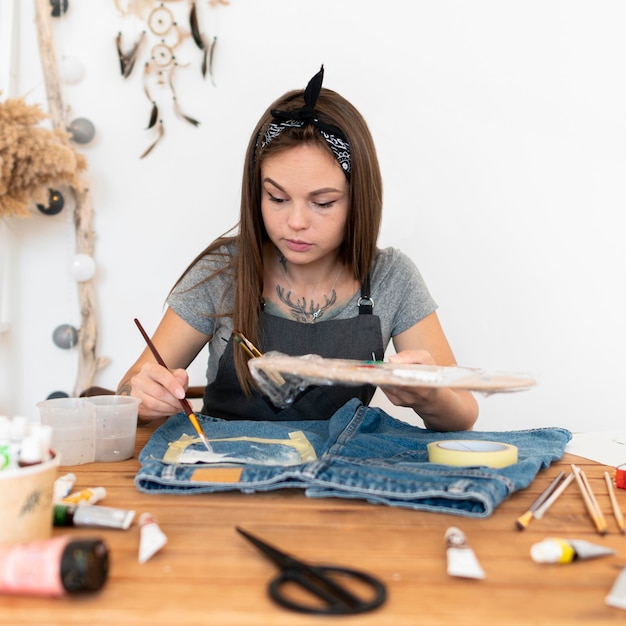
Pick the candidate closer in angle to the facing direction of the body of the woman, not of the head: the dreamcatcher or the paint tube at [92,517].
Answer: the paint tube

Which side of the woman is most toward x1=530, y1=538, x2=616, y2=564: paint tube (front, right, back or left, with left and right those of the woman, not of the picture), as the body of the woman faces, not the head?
front

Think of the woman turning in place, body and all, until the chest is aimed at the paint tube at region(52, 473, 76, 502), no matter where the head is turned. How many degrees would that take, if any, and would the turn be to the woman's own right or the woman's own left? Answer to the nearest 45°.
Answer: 0° — they already face it

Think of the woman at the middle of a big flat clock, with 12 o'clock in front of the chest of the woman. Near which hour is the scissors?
The scissors is roughly at 12 o'clock from the woman.

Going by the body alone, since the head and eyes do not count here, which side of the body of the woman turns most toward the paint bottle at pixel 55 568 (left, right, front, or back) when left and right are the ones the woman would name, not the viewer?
front

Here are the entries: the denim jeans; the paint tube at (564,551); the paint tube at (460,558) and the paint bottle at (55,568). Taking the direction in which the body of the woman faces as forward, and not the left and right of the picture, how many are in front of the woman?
4

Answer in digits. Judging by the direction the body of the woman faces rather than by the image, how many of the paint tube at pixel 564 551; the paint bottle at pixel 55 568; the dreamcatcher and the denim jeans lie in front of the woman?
3

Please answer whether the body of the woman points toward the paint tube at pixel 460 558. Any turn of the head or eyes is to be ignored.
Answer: yes

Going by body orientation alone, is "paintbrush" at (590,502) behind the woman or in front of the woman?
in front

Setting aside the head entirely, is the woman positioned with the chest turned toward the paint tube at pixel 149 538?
yes

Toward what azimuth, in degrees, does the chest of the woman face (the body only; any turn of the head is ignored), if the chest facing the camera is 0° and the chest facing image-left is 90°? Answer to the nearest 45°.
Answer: approximately 0°

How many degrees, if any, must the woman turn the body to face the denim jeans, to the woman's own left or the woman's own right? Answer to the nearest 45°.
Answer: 0° — they already face it
